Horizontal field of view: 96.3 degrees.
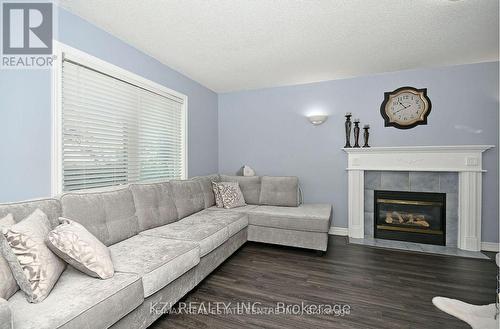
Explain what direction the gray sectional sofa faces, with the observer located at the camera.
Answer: facing the viewer and to the right of the viewer

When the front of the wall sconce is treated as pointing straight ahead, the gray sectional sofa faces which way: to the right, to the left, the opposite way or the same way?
to the left

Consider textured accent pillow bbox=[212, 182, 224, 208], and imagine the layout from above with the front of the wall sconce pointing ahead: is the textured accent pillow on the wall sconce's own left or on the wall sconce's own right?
on the wall sconce's own right

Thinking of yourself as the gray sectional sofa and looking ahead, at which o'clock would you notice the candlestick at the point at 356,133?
The candlestick is roughly at 10 o'clock from the gray sectional sofa.

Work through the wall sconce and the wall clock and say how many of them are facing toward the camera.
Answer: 2

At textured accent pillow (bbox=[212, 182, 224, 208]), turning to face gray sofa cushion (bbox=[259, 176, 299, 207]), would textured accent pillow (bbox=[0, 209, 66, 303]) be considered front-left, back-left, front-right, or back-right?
back-right

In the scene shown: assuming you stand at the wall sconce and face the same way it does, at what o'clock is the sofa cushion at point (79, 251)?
The sofa cushion is roughly at 1 o'clock from the wall sconce.

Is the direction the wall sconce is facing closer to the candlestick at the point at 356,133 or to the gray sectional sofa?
the gray sectional sofa

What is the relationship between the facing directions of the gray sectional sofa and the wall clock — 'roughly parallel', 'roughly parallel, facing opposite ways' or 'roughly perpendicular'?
roughly perpendicular

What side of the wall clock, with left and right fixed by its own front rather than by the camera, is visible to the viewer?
front

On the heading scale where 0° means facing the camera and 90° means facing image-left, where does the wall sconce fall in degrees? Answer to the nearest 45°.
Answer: approximately 0°

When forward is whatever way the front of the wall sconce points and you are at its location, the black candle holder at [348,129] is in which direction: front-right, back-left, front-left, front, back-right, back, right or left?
left

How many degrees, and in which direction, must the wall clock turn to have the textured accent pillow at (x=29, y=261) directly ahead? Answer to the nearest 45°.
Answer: approximately 45° to its right
